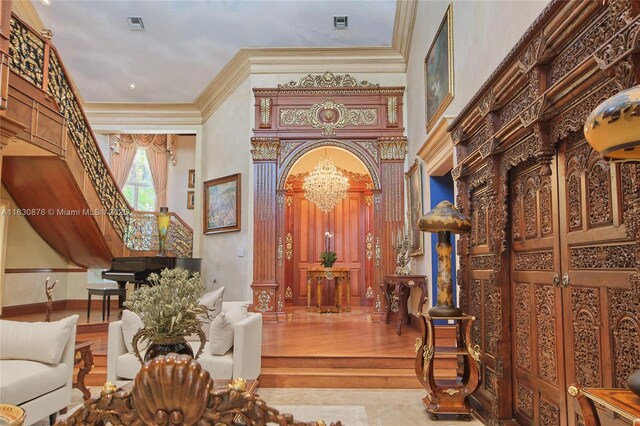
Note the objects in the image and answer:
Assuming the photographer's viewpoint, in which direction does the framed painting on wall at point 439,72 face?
facing to the left of the viewer

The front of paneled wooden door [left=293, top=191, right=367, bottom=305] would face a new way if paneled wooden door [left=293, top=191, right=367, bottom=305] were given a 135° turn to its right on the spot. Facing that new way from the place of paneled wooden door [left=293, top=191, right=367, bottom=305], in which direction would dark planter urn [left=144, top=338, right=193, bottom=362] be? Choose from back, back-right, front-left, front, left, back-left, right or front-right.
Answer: back-left

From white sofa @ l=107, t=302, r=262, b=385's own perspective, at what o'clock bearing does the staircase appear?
The staircase is roughly at 5 o'clock from the white sofa.

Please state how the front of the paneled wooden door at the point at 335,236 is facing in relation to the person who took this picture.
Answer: facing the viewer

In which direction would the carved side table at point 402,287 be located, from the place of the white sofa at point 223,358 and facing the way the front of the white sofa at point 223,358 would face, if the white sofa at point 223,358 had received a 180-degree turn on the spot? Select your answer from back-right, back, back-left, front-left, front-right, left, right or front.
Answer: front-right

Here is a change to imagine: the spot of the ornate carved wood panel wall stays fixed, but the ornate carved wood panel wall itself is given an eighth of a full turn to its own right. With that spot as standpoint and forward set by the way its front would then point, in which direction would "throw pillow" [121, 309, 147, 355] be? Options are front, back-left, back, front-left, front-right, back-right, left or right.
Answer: front

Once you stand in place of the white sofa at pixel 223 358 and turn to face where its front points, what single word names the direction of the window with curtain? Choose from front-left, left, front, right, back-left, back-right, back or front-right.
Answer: back

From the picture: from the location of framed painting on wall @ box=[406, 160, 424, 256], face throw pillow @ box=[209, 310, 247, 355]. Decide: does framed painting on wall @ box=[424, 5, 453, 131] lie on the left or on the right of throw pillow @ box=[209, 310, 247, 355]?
left

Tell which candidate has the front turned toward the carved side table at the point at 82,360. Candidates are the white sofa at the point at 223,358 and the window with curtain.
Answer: the window with curtain

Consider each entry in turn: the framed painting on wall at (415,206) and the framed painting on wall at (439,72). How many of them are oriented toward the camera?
0

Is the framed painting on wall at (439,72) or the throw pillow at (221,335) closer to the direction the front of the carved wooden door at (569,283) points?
the throw pillow

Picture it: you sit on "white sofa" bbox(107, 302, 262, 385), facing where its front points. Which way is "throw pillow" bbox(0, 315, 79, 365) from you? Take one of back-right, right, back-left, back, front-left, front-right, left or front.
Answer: right

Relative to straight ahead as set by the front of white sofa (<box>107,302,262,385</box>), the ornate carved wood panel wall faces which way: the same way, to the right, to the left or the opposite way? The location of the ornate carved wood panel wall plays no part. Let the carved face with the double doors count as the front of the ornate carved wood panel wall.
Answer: to the right

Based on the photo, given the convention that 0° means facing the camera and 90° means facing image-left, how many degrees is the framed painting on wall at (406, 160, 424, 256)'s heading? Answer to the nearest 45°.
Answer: approximately 90°
